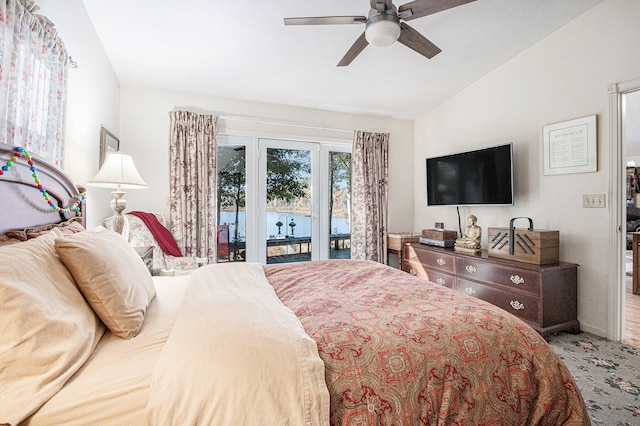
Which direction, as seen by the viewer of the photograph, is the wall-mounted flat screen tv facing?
facing the viewer and to the left of the viewer

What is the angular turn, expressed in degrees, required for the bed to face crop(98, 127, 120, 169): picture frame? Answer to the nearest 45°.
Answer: approximately 135° to its left

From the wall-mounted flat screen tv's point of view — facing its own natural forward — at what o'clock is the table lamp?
The table lamp is roughly at 12 o'clock from the wall-mounted flat screen tv.

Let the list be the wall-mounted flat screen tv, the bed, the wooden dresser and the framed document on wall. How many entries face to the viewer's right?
1

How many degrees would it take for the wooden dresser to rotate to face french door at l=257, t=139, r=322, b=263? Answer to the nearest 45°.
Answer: approximately 45° to its right

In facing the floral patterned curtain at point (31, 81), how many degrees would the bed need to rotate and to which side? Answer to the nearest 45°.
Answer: approximately 135° to its left

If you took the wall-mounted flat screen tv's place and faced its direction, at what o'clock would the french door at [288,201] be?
The french door is roughly at 1 o'clock from the wall-mounted flat screen tv.

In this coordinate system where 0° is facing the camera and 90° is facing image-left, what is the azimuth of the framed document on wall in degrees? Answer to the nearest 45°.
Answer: approximately 45°

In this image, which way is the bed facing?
to the viewer's right

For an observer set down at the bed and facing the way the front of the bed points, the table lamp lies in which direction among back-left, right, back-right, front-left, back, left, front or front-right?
back-left

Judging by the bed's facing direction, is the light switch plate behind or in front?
in front

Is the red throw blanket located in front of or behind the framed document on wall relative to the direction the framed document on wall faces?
in front

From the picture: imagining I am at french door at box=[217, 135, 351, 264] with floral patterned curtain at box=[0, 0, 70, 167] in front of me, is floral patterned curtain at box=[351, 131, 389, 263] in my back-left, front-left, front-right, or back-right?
back-left

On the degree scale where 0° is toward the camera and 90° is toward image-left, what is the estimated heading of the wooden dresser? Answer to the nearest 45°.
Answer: approximately 45°

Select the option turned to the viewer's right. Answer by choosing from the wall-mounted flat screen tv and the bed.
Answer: the bed
